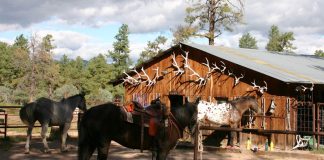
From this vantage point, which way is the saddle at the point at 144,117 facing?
to the viewer's right

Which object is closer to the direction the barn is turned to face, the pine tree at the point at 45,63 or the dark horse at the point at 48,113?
the dark horse

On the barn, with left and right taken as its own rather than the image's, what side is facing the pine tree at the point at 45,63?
right

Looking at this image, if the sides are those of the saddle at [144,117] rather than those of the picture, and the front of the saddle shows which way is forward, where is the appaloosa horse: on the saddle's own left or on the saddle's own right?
on the saddle's own left

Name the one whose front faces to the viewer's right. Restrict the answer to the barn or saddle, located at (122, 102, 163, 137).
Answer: the saddle

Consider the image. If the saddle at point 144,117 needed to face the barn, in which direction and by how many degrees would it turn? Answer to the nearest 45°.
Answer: approximately 45° to its left

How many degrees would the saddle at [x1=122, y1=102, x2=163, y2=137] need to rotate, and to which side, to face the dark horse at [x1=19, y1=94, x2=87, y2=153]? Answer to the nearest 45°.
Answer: approximately 135° to its left

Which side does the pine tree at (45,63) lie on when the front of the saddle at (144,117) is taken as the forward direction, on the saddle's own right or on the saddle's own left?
on the saddle's own left

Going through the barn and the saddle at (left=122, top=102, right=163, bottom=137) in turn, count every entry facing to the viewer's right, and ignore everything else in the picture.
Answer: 1

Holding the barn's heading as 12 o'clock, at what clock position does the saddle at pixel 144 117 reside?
The saddle is roughly at 11 o'clock from the barn.

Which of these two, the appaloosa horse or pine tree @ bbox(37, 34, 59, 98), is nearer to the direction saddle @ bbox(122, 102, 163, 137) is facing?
the appaloosa horse
